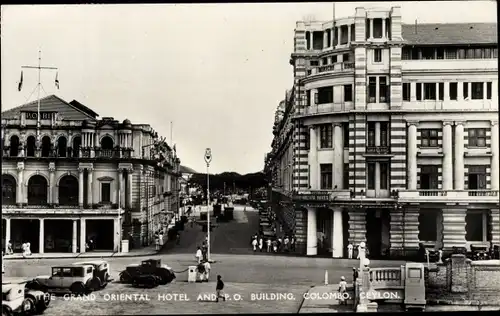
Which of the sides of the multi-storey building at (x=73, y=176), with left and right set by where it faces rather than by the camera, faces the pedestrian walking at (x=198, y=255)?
left

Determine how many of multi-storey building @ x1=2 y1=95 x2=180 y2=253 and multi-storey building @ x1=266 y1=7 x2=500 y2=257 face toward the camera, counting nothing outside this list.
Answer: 2

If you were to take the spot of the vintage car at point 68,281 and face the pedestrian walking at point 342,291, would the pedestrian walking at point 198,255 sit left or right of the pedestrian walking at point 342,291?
left

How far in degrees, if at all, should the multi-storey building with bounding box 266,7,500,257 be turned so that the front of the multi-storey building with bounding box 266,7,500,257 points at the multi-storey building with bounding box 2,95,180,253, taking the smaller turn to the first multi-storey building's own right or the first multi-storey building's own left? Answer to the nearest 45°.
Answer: approximately 90° to the first multi-storey building's own right

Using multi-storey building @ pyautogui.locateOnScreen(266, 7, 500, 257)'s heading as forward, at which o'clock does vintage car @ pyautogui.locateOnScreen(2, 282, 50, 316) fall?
The vintage car is roughly at 2 o'clock from the multi-storey building.

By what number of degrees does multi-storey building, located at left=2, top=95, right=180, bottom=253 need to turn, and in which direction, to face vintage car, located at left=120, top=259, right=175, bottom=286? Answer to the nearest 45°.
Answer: approximately 45° to its left

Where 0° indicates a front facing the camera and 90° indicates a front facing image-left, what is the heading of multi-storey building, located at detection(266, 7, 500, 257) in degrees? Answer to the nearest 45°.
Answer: approximately 0°

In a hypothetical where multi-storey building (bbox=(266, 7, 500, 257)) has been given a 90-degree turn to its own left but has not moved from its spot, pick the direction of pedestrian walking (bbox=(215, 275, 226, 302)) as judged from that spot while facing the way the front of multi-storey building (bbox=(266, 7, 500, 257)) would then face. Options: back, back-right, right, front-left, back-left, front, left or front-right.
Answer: back-right
